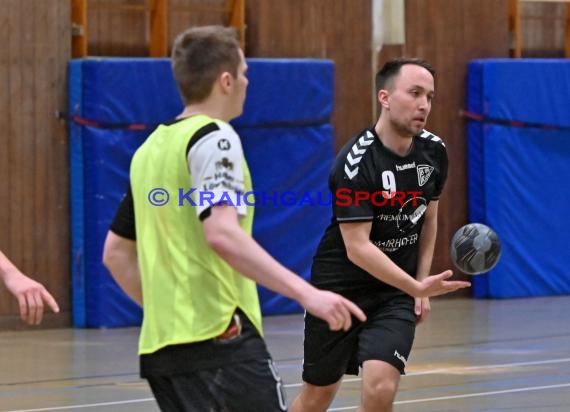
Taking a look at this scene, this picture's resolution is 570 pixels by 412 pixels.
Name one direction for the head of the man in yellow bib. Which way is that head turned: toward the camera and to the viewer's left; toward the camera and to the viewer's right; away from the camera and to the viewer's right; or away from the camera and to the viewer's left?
away from the camera and to the viewer's right

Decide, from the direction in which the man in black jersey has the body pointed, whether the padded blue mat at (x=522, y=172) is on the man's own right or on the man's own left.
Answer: on the man's own left

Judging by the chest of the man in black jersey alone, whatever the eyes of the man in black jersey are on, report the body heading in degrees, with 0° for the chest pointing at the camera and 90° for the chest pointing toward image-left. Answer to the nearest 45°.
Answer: approximately 315°

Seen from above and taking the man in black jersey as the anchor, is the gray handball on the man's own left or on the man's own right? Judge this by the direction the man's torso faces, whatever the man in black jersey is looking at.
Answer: on the man's own left

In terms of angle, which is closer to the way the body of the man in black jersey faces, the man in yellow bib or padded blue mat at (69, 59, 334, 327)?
the man in yellow bib

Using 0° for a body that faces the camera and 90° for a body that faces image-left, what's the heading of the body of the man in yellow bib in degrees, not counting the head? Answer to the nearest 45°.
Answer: approximately 225°
